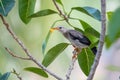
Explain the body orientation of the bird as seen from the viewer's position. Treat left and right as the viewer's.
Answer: facing to the left of the viewer
